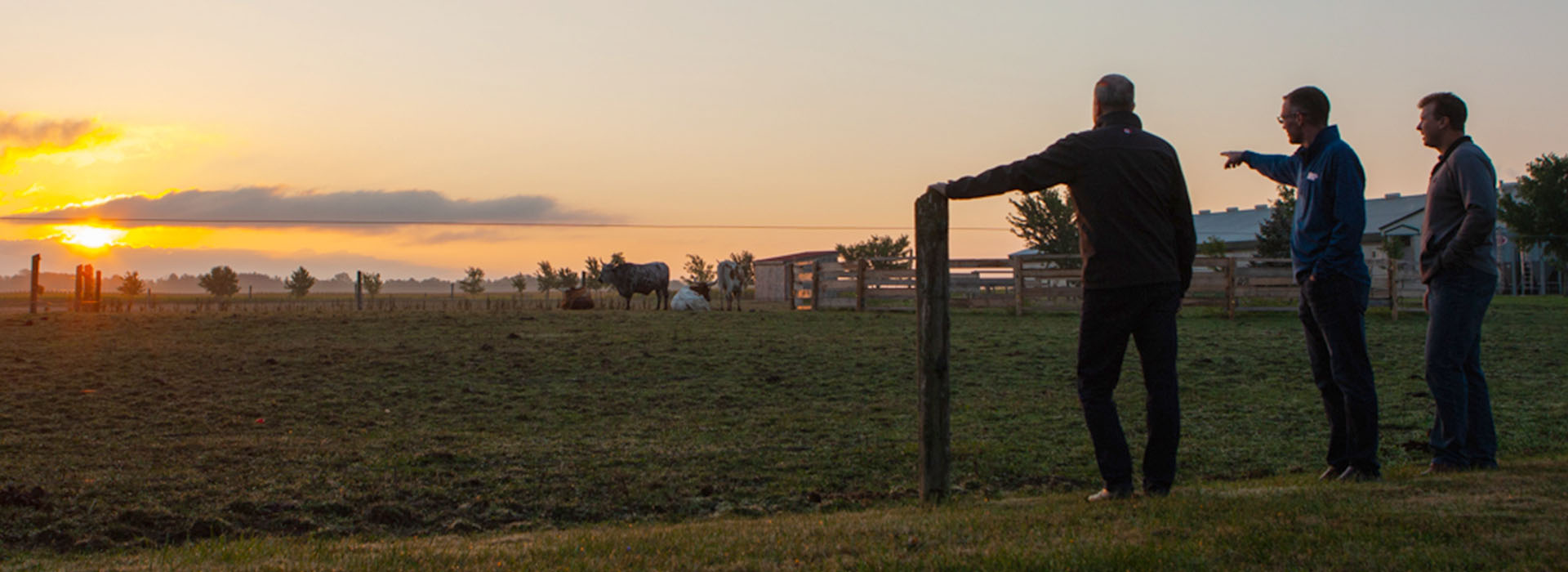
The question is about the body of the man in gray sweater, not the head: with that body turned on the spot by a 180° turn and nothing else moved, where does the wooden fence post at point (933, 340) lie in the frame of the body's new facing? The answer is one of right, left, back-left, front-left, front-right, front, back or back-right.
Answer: back-right

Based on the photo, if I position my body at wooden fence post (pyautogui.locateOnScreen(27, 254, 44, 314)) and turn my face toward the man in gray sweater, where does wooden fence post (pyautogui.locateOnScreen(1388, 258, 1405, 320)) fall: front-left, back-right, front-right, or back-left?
front-left

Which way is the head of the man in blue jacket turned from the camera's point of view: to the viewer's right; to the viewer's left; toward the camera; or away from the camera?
to the viewer's left

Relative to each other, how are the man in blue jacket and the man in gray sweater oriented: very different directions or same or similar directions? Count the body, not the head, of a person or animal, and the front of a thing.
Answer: same or similar directions

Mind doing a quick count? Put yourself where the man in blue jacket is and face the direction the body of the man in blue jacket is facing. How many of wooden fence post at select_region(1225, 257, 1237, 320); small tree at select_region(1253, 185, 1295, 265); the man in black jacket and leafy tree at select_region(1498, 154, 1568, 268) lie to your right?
3

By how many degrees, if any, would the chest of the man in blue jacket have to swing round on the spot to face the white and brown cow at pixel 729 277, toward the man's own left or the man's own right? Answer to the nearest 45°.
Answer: approximately 45° to the man's own right

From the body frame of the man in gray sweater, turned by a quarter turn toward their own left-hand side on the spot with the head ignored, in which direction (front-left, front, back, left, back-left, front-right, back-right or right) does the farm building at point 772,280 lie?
back-right

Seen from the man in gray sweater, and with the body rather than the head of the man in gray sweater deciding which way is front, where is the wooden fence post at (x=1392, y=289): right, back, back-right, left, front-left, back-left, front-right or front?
right

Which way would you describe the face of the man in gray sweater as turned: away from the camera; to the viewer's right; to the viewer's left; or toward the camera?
to the viewer's left

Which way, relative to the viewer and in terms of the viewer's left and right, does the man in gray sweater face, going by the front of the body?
facing to the left of the viewer

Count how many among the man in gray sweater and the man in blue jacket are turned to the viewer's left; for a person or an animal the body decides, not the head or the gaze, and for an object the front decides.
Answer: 2

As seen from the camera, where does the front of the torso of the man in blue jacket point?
to the viewer's left

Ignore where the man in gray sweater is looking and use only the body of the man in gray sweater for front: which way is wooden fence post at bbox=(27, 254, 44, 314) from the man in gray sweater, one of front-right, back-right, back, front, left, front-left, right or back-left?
front

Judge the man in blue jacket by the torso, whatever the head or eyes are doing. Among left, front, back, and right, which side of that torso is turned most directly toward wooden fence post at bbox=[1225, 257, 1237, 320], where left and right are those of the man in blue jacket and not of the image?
right

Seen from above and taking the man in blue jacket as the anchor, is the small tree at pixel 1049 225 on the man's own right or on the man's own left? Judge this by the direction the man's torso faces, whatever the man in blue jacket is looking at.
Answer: on the man's own right

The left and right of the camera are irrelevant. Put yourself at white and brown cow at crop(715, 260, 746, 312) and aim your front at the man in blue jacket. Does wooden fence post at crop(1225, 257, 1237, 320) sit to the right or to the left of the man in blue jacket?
left
